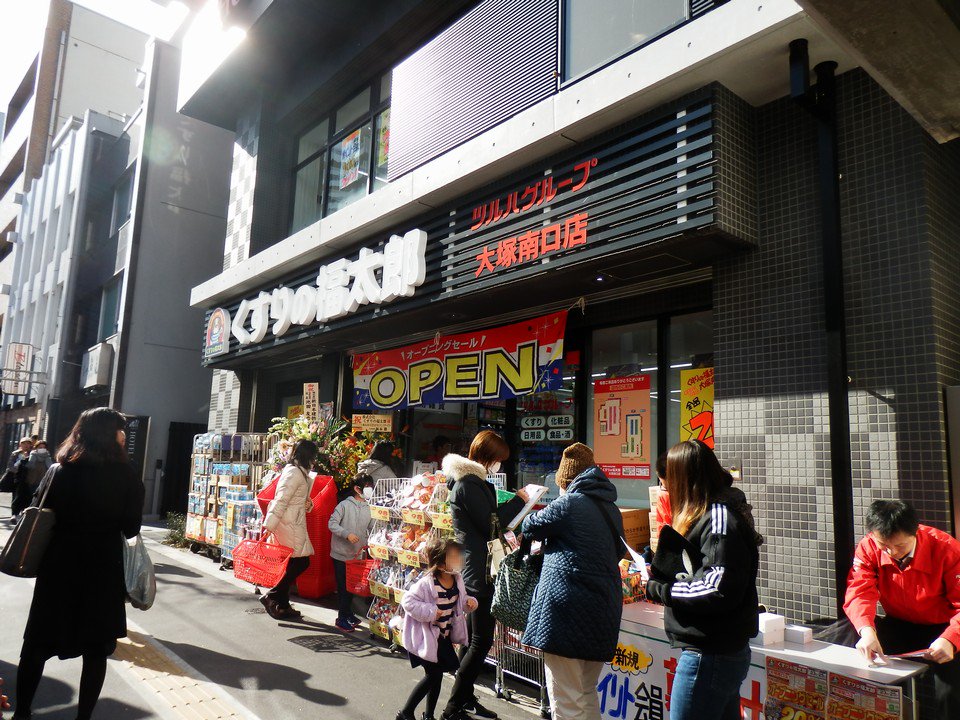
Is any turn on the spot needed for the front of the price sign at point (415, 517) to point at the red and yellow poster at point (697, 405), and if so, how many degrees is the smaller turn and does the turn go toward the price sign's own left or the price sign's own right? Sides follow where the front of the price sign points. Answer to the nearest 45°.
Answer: approximately 135° to the price sign's own left

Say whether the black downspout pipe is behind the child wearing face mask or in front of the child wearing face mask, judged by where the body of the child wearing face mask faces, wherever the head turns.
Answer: in front

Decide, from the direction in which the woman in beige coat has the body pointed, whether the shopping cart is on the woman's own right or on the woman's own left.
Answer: on the woman's own right

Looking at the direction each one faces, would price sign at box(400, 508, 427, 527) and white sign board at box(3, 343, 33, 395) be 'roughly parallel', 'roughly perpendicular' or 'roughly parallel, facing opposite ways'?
roughly perpendicular

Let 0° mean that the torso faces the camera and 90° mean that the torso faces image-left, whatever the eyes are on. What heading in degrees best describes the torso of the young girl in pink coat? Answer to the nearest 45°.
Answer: approximately 315°

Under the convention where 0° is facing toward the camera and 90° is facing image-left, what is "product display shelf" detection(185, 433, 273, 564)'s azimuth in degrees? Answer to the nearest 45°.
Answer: approximately 45°

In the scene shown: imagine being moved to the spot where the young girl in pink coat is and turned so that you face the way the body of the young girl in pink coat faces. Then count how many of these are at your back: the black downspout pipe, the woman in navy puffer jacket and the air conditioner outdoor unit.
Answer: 1

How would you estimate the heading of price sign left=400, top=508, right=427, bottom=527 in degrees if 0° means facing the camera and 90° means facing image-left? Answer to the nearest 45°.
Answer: approximately 45°

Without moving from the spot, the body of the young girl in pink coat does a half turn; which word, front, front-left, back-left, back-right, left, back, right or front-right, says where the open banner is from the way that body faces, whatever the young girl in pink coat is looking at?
front-right

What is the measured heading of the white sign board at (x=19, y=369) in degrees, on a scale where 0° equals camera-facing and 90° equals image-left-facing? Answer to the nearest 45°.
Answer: approximately 0°

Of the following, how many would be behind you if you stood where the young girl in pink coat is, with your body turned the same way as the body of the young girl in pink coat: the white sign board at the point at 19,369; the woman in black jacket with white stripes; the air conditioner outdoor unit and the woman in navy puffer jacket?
2
